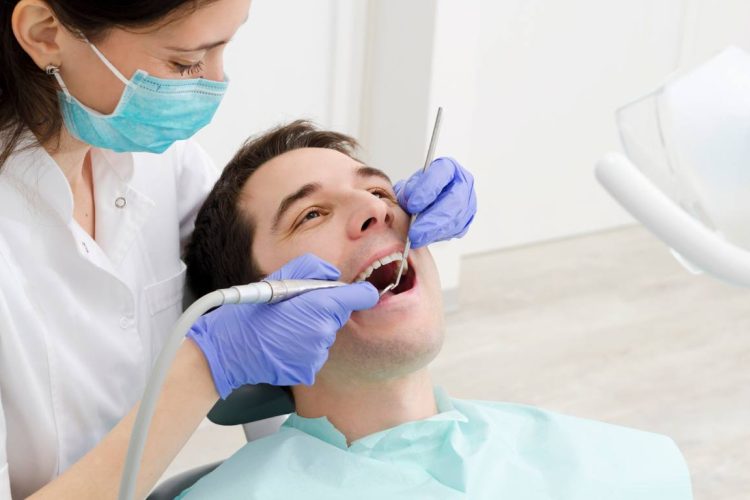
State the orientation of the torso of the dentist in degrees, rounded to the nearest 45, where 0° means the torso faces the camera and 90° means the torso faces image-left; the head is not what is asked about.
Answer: approximately 315°

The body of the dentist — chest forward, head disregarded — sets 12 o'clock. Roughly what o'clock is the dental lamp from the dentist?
The dental lamp is roughly at 12 o'clock from the dentist.

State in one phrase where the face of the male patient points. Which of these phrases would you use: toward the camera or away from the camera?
toward the camera
